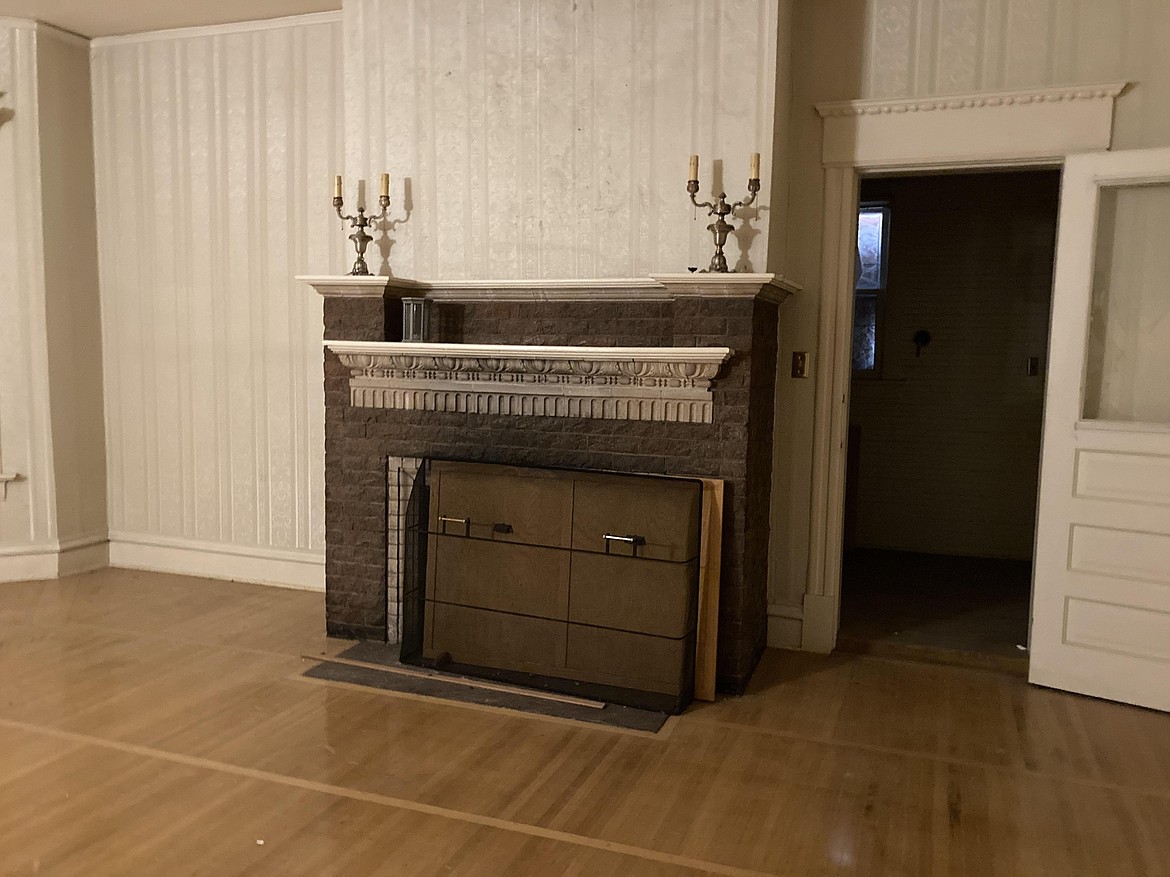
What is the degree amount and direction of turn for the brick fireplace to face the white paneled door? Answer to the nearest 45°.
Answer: approximately 135° to its left

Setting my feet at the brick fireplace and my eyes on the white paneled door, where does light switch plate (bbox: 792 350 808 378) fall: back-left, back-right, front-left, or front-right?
front-left

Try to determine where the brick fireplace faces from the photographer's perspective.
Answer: facing the viewer and to the left of the viewer

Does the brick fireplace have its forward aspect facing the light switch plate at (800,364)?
no
